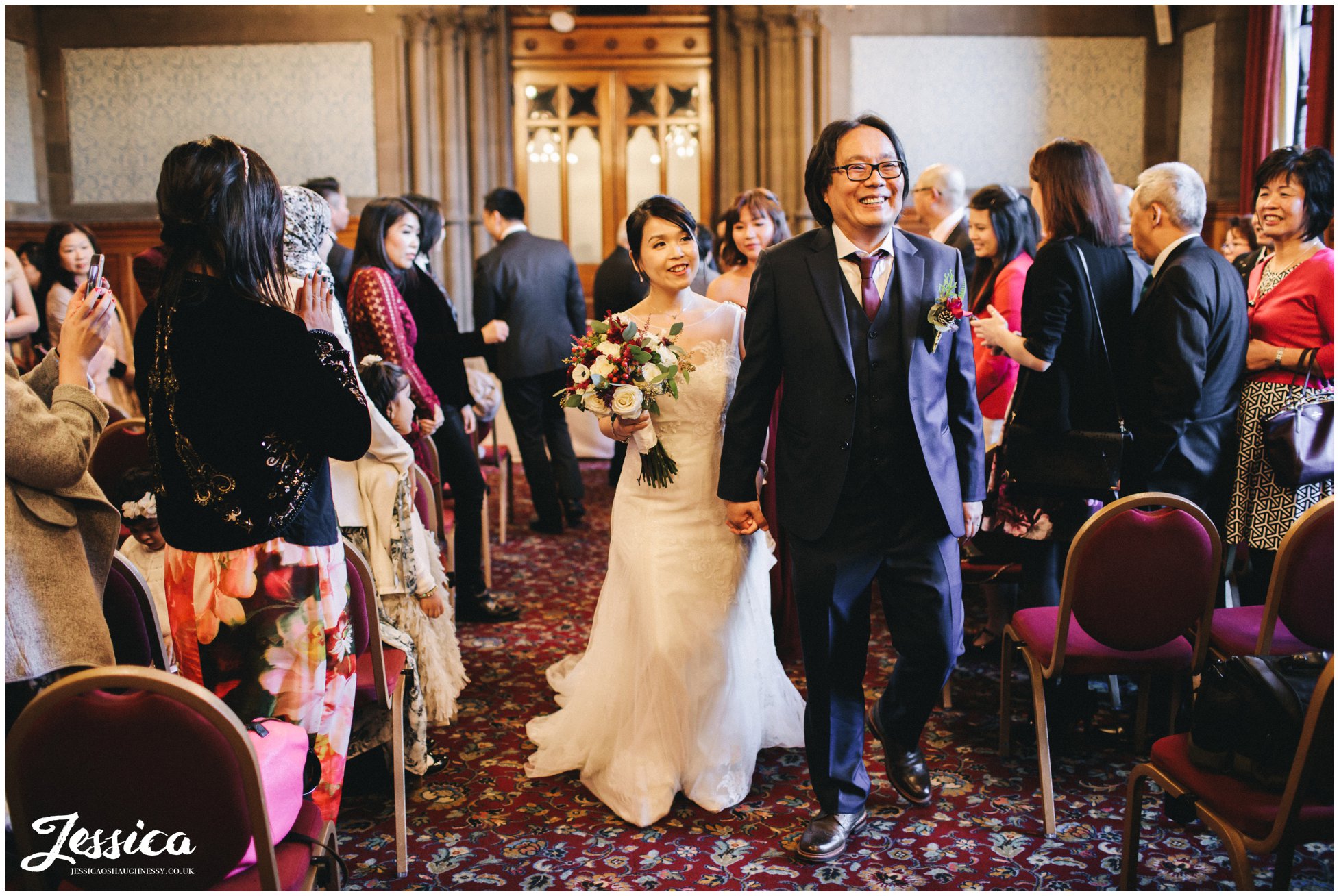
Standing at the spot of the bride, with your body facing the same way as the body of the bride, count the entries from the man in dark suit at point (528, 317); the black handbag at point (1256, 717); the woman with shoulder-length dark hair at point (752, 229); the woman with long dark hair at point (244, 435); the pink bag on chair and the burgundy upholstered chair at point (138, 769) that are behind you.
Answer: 2

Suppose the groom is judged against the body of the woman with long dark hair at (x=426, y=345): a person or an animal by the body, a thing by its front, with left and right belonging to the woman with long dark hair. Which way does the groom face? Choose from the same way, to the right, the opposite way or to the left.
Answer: to the right

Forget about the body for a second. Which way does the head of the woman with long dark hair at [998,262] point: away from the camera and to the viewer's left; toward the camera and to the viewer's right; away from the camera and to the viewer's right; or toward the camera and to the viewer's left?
toward the camera and to the viewer's left

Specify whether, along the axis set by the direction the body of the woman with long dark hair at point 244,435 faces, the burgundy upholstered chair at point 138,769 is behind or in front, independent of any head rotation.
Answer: behind

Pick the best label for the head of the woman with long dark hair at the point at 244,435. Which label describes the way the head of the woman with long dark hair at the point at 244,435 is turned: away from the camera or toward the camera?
away from the camera

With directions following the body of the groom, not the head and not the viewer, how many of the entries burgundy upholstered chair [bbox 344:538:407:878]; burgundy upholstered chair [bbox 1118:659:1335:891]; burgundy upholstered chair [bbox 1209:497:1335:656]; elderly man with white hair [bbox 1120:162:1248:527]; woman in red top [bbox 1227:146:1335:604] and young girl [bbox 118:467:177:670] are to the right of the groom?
2

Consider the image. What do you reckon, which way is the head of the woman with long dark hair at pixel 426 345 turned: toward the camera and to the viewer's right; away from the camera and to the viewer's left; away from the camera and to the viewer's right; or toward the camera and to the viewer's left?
toward the camera and to the viewer's right

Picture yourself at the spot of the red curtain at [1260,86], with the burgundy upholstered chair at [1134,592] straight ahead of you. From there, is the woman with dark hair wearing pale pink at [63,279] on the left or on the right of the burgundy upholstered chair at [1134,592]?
right

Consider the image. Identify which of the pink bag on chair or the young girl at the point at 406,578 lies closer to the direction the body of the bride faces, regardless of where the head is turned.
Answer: the pink bag on chair

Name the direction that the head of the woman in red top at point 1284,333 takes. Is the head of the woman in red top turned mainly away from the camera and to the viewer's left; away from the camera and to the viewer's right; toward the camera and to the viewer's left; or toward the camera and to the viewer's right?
toward the camera and to the viewer's left

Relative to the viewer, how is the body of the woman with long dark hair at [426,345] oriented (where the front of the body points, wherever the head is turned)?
to the viewer's right

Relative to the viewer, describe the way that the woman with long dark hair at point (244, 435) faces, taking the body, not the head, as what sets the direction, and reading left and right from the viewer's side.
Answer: facing away from the viewer and to the right of the viewer

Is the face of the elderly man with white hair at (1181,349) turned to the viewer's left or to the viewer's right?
to the viewer's left
